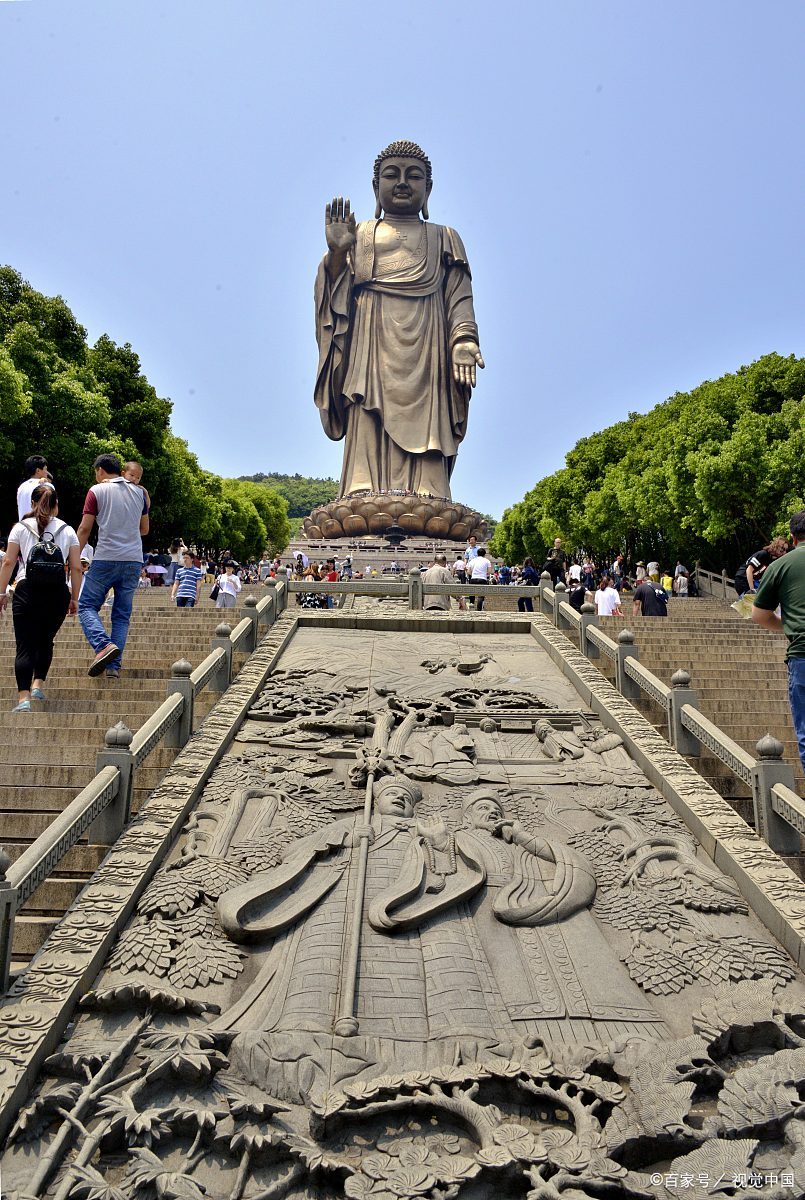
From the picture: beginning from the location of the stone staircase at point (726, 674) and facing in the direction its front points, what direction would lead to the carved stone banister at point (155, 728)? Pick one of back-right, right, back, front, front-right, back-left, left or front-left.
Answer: front-right

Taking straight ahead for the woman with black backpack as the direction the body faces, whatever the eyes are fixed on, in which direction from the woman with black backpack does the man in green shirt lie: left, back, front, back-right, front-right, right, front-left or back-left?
back-right

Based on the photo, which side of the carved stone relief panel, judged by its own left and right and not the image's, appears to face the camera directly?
front

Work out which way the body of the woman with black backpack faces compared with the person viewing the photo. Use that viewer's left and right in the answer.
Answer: facing away from the viewer

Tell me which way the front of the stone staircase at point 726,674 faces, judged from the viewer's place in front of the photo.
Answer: facing the viewer

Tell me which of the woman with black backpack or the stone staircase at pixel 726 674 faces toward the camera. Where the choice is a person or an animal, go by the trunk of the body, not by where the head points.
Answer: the stone staircase

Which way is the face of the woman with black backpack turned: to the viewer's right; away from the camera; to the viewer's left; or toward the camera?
away from the camera

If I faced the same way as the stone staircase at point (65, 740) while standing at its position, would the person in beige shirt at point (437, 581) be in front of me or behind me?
behind

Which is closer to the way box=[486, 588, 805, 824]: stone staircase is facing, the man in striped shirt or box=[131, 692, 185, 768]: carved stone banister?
the carved stone banister

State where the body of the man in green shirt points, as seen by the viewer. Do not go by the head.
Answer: away from the camera

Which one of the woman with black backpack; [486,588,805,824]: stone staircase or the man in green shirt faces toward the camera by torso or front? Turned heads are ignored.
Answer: the stone staircase

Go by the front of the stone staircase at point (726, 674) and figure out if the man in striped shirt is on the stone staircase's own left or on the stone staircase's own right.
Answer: on the stone staircase's own right
